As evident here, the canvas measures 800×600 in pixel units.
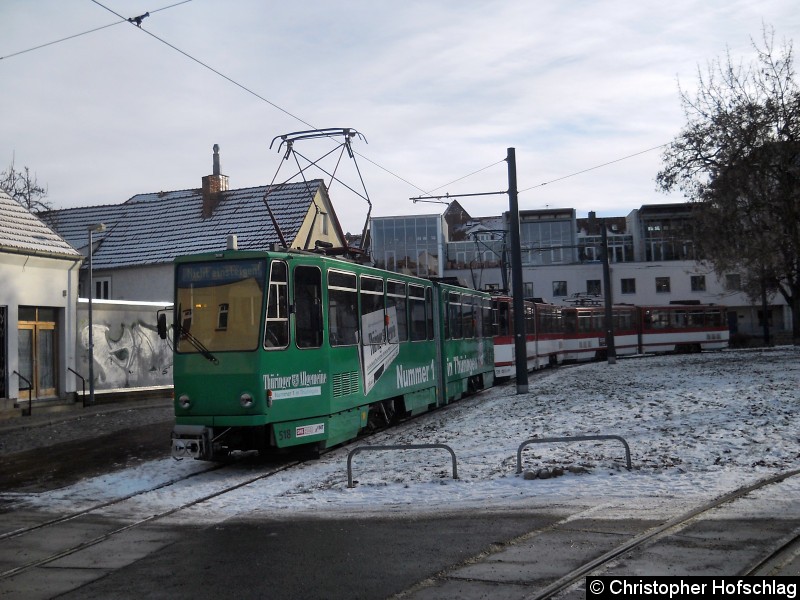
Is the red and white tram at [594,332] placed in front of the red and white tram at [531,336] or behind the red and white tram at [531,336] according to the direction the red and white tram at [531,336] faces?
behind

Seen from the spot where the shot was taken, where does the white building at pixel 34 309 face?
facing the viewer and to the right of the viewer

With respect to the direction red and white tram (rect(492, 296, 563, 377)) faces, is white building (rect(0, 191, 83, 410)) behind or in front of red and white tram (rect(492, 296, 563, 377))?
in front

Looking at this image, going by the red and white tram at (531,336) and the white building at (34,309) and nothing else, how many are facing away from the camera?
0

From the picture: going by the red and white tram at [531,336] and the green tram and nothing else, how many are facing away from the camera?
0

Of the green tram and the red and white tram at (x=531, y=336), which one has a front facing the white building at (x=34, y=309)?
the red and white tram

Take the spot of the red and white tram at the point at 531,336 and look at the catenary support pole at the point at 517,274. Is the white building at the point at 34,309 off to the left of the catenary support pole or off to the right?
right

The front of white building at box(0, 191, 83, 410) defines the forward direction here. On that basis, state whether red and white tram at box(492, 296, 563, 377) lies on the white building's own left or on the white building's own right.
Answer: on the white building's own left

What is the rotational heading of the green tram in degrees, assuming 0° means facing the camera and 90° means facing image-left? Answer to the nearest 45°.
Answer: approximately 45°

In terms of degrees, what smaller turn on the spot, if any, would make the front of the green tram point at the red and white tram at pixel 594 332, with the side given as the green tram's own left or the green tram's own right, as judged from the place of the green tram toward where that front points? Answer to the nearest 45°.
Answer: approximately 180°

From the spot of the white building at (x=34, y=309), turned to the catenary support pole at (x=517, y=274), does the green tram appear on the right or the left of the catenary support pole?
right

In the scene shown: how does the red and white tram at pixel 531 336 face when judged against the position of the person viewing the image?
facing the viewer and to the left of the viewer

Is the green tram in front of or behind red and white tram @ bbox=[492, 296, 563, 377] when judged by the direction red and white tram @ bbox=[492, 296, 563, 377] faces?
in front

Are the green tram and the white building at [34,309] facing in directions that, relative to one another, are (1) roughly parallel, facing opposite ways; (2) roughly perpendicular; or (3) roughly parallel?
roughly perpendicular

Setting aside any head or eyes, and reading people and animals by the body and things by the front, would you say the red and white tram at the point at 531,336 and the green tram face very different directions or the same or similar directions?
same or similar directions

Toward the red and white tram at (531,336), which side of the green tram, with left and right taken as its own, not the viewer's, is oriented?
back

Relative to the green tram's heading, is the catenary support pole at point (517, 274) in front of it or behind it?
behind
